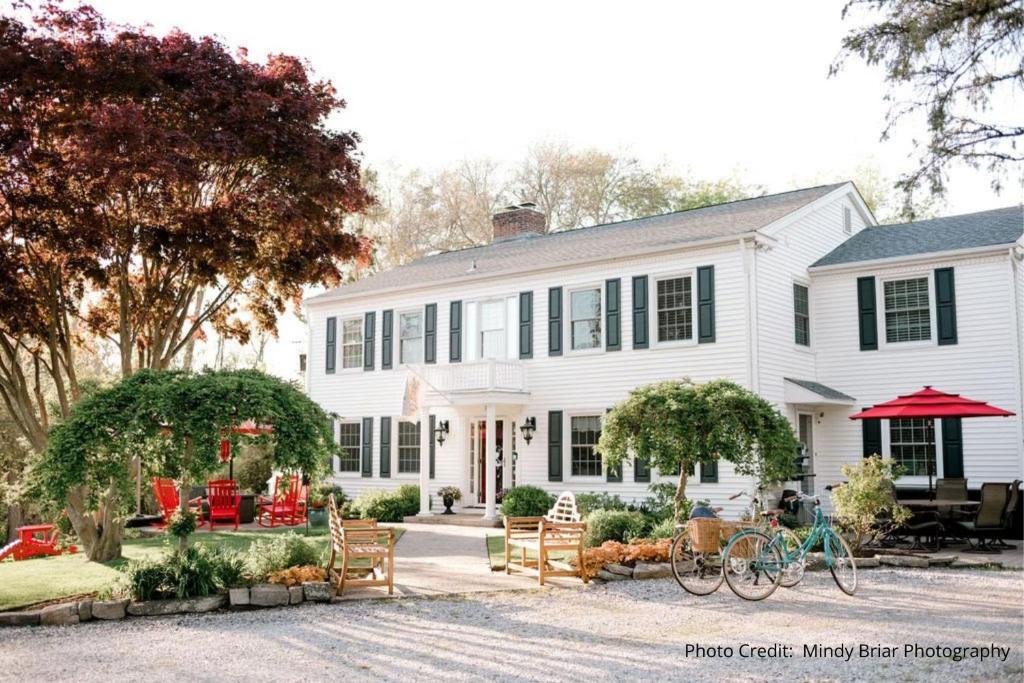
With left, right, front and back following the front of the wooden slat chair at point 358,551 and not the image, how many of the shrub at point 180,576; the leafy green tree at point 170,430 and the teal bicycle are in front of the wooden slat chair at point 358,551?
1

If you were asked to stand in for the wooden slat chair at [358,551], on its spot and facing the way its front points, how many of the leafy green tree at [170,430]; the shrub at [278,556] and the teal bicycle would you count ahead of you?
1

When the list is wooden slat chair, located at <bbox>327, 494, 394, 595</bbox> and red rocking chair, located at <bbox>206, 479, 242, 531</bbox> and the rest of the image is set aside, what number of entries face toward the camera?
1

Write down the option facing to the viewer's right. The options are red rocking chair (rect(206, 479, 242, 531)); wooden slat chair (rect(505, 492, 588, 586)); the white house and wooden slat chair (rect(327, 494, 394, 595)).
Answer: wooden slat chair (rect(327, 494, 394, 595))

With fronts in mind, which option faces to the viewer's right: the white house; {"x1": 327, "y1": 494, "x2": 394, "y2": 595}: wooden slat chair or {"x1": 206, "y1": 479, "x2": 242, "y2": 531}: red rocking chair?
the wooden slat chair

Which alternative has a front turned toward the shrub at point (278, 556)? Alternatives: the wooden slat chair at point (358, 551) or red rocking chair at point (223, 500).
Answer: the red rocking chair

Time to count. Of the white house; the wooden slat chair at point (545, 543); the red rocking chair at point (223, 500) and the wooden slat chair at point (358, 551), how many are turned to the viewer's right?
1

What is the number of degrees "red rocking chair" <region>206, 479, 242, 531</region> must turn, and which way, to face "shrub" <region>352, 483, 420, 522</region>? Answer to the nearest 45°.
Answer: approximately 135° to its left

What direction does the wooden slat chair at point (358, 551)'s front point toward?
to the viewer's right

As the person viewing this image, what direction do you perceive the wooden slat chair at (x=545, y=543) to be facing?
facing the viewer and to the left of the viewer

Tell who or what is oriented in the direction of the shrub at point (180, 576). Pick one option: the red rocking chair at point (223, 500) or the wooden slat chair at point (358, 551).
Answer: the red rocking chair

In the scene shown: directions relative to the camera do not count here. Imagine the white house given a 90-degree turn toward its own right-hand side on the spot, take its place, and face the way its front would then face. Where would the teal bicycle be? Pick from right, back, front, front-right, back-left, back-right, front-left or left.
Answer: back-left

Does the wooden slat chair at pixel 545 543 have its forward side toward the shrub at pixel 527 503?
no

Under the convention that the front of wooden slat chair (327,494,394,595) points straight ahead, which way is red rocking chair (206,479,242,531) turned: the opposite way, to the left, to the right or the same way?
to the right

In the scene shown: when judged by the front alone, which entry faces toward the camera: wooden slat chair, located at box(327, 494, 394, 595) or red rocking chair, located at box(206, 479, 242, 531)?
the red rocking chair
